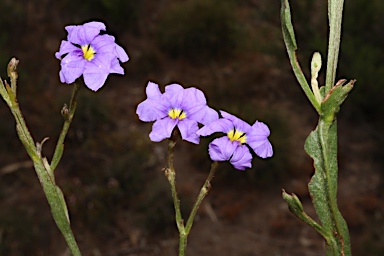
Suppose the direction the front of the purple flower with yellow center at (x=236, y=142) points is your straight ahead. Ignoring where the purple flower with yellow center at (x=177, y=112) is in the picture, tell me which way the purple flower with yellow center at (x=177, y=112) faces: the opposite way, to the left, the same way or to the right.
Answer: the same way

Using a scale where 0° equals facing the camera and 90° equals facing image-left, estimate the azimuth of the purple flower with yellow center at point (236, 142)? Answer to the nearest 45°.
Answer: approximately 0°

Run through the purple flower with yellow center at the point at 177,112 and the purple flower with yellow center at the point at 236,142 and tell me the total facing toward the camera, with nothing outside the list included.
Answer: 2

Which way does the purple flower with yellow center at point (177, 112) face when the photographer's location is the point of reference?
facing the viewer
